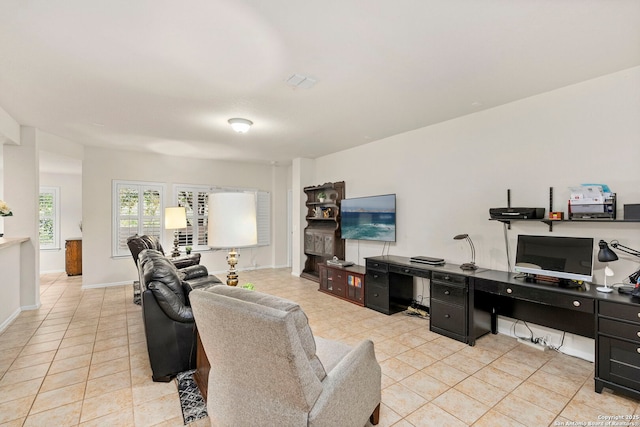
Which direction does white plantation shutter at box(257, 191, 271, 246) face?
toward the camera

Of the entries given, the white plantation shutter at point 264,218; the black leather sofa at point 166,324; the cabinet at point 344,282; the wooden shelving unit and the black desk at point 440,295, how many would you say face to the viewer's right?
1

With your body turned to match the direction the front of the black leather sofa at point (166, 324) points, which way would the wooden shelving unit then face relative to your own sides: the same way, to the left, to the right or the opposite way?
the opposite way

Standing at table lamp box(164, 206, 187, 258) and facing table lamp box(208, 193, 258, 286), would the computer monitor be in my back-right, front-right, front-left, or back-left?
front-left

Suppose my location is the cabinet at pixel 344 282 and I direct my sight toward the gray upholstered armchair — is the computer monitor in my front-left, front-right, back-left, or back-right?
front-left

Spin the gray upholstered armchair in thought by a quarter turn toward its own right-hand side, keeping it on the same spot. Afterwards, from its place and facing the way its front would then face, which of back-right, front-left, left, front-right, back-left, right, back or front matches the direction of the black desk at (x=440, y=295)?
left

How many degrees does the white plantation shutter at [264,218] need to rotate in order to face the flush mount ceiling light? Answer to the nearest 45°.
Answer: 0° — it already faces it

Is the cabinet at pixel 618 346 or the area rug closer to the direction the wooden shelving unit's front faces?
the area rug

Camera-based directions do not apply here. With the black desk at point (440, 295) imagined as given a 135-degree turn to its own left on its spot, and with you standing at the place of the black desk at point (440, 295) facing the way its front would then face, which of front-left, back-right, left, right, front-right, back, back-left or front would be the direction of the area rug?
back-right

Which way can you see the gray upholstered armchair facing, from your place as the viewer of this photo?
facing away from the viewer and to the right of the viewer

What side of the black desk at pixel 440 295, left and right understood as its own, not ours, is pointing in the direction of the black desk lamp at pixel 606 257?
left

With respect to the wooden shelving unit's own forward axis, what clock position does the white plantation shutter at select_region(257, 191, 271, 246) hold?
The white plantation shutter is roughly at 3 o'clock from the wooden shelving unit.

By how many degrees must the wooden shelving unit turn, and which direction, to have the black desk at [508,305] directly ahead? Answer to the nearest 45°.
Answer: approximately 90° to its left

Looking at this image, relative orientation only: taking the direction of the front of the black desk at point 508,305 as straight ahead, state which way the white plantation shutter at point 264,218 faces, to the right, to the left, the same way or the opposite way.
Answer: to the left

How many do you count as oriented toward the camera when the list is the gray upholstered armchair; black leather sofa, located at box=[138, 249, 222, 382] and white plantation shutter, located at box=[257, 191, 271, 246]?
1

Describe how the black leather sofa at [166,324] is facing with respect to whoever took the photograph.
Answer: facing to the right of the viewer

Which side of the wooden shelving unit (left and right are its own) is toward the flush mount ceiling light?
front

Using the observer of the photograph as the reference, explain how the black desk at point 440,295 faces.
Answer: facing the viewer and to the left of the viewer

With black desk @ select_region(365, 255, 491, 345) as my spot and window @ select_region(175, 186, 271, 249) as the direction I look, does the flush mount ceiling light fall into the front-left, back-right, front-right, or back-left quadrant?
front-left

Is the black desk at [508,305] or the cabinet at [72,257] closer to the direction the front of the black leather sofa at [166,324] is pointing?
the black desk
